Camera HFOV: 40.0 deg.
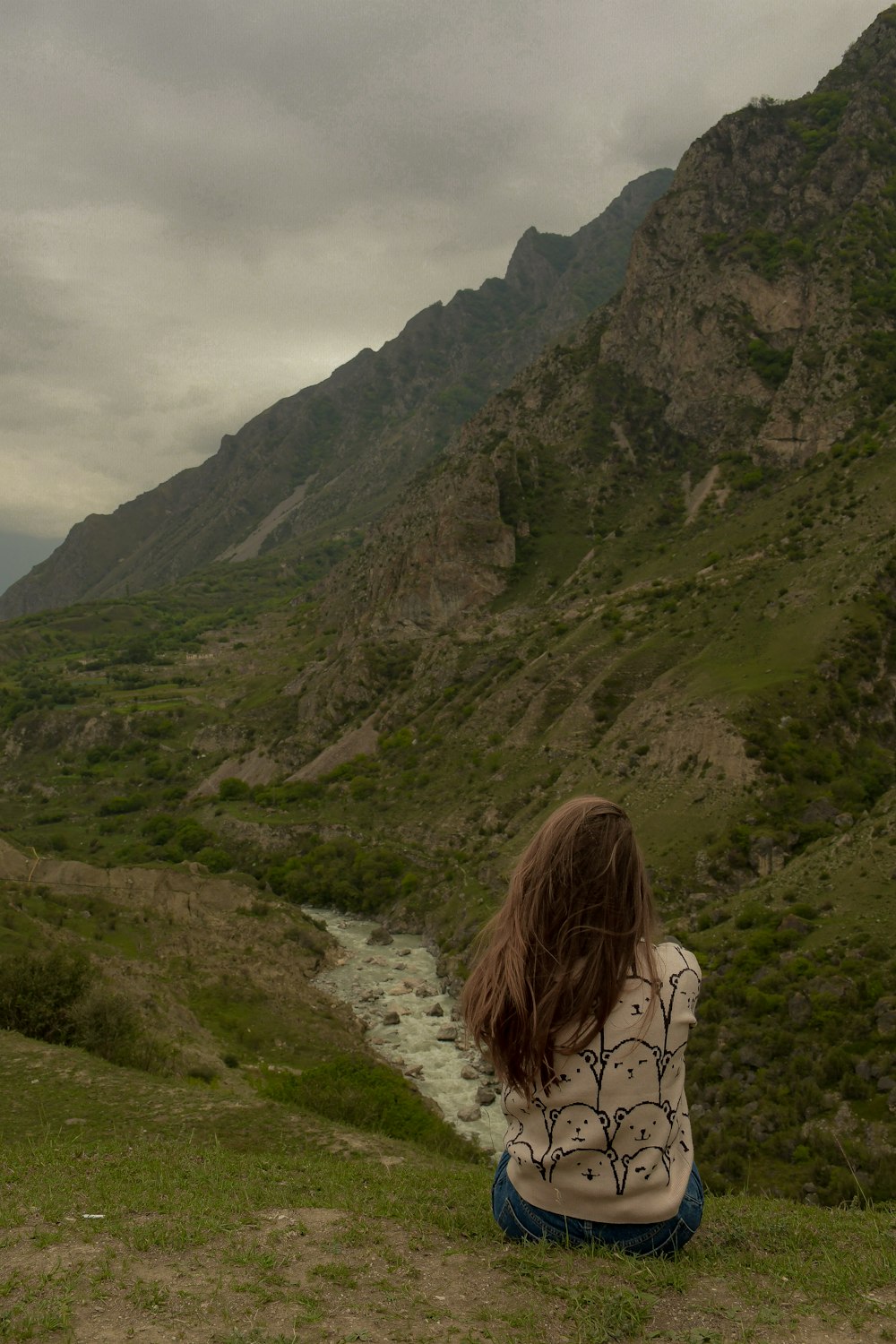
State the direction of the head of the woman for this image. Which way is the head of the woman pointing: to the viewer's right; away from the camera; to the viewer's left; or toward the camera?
away from the camera

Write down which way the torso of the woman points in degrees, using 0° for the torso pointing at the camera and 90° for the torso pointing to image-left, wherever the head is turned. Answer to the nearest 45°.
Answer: approximately 180°

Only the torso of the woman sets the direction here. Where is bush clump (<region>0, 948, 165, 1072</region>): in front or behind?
in front
